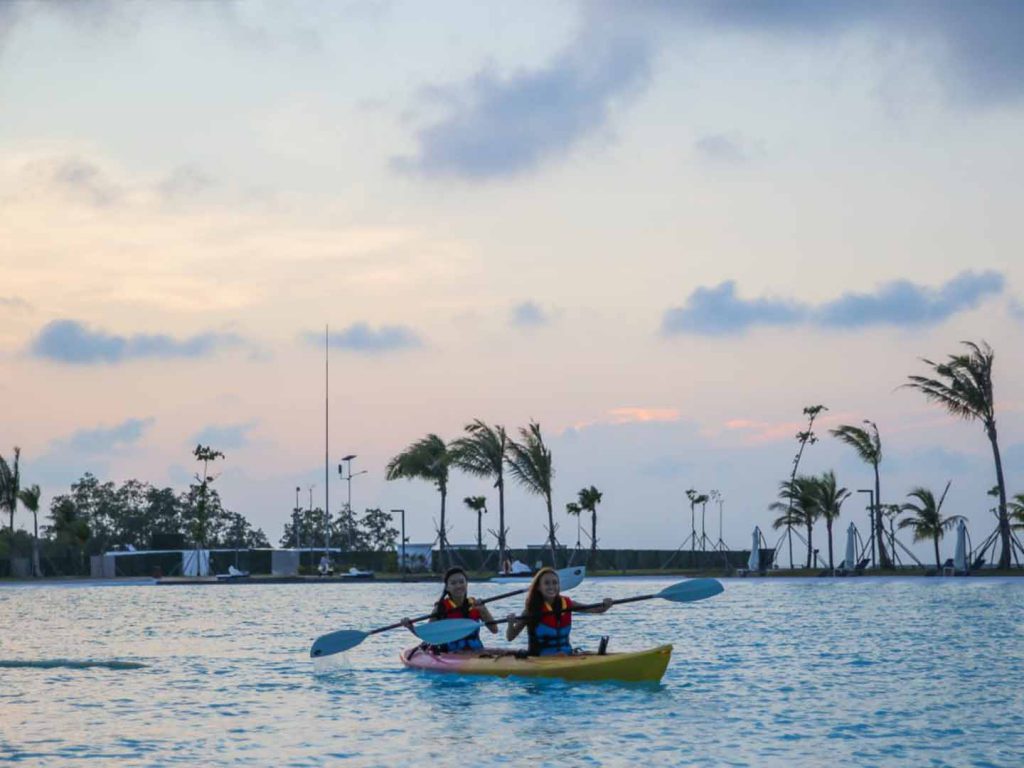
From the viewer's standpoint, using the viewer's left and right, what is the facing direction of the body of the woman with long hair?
facing the viewer and to the right of the viewer

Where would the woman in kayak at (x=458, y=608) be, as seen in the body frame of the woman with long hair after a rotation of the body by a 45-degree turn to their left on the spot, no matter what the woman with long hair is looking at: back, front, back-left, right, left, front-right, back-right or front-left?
back-left
